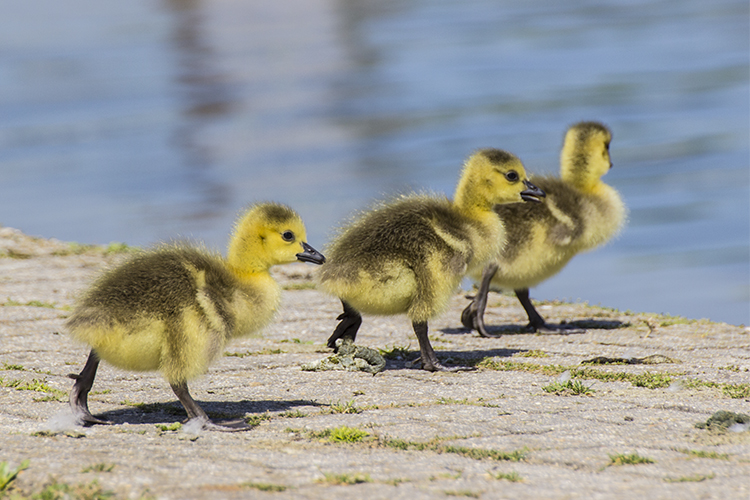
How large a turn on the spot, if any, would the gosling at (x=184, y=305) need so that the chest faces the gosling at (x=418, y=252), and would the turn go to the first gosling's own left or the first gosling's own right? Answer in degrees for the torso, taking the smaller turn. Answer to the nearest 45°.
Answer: approximately 45° to the first gosling's own left

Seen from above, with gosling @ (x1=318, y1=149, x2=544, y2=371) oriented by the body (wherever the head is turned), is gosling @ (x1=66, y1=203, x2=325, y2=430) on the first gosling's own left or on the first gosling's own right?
on the first gosling's own right

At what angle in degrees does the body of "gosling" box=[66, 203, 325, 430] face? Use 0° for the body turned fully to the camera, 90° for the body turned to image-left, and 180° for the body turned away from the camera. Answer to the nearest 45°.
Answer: approximately 270°

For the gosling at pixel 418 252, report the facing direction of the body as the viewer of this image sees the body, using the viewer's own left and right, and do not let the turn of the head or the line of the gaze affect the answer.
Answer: facing to the right of the viewer

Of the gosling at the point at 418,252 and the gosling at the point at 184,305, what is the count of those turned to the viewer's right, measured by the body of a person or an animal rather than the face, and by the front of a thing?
2
